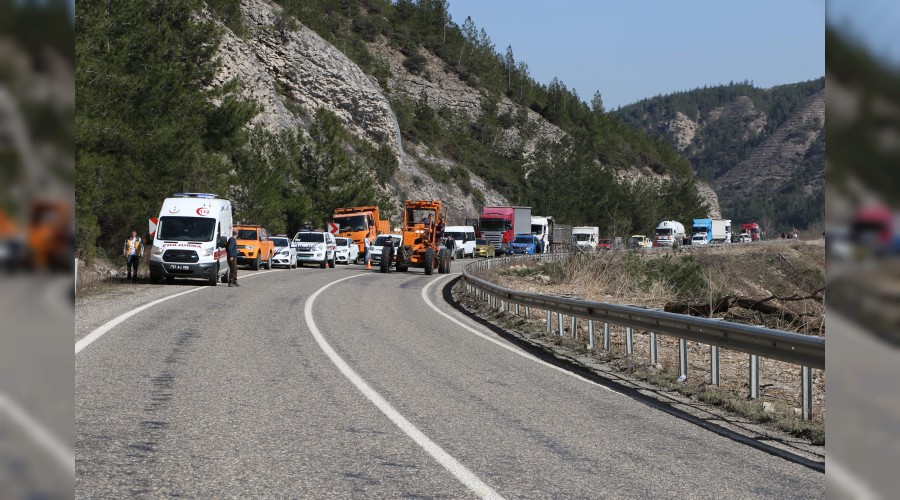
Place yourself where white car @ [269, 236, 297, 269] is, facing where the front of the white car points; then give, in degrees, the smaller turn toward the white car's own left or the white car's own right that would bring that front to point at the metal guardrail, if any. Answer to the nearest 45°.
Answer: approximately 45° to the white car's own left

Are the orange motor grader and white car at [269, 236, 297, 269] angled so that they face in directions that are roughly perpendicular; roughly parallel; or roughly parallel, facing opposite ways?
roughly parallel

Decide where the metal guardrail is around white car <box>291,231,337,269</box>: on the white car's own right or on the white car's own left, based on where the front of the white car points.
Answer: on the white car's own left

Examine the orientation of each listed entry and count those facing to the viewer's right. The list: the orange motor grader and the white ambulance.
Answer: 0

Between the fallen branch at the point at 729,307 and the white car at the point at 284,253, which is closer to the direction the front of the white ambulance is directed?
the fallen branch

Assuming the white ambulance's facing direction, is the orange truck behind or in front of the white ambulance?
behind

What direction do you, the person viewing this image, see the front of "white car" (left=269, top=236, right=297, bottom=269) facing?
facing the viewer and to the left of the viewer

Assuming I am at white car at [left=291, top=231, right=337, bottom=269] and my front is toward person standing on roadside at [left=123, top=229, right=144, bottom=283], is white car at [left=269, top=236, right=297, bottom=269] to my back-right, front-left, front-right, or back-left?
front-right

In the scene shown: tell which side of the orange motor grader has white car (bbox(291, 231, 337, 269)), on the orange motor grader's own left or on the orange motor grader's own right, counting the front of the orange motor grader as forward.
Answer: on the orange motor grader's own right

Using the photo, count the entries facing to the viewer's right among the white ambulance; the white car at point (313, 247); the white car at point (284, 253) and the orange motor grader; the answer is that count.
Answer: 0

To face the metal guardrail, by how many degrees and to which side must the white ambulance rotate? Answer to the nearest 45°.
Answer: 0° — it already faces it

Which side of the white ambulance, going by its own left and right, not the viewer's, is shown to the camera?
front

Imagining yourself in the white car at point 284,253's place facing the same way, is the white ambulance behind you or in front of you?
in front
